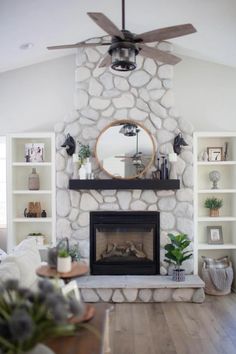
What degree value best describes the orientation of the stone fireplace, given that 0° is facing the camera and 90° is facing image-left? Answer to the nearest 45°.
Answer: approximately 0°

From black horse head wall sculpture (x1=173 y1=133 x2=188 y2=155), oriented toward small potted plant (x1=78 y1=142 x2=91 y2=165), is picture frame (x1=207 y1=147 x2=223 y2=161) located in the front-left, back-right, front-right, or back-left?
back-right

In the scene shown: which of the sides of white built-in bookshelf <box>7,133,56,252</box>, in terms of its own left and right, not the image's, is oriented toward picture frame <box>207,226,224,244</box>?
left

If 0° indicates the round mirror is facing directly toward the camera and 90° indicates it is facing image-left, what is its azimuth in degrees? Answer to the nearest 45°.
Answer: approximately 0°

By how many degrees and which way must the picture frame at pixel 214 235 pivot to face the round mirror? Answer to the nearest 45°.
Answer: approximately 45° to its right

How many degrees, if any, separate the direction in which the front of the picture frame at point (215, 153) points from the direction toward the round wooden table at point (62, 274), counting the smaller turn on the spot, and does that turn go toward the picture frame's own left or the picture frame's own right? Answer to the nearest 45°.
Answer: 0° — it already faces it
